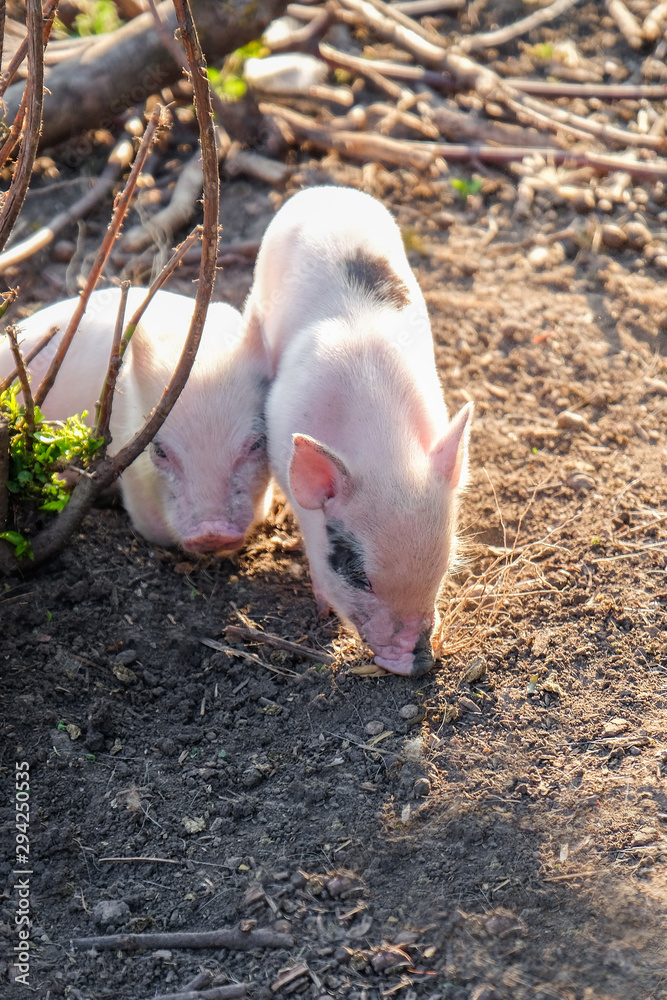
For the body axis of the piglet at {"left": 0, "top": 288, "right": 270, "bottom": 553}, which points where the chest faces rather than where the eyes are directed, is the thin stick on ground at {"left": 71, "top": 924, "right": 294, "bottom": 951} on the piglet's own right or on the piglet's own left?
on the piglet's own right

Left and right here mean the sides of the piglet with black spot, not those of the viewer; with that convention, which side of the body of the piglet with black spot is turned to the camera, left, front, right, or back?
front

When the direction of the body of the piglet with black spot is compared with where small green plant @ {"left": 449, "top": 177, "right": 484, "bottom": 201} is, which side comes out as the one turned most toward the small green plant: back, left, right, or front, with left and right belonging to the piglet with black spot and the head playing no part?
back

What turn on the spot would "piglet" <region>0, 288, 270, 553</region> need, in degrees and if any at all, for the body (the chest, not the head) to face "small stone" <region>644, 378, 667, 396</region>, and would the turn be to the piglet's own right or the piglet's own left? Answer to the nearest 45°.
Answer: approximately 45° to the piglet's own left

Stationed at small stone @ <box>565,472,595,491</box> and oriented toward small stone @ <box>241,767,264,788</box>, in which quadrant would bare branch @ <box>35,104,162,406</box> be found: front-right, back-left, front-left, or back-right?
front-right

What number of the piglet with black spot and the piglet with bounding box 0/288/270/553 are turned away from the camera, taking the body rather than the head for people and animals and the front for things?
0

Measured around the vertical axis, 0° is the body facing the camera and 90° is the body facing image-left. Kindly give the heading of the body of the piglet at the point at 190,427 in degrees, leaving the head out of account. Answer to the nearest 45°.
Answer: approximately 315°

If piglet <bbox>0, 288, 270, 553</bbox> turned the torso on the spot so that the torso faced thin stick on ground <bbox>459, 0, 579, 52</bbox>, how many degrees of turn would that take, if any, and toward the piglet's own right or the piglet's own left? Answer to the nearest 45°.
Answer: approximately 90° to the piglet's own left
